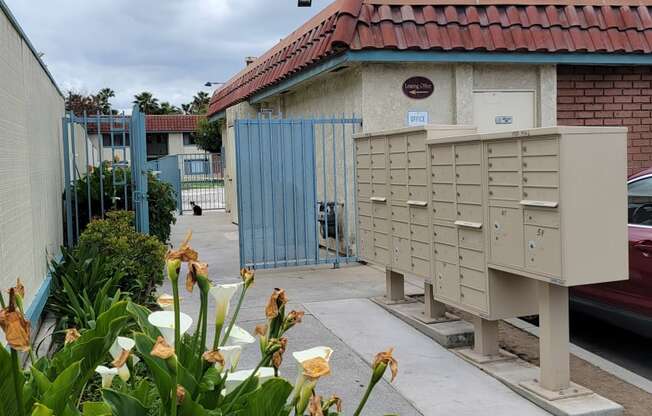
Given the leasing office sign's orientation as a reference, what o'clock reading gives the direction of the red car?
The red car is roughly at 11 o'clock from the leasing office sign.

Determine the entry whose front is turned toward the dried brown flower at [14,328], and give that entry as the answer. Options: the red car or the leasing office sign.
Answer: the leasing office sign

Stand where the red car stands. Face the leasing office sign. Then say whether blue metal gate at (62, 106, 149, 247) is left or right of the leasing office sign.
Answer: left

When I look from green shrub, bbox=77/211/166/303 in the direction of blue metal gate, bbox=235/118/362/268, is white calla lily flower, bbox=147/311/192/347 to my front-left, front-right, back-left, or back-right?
back-right

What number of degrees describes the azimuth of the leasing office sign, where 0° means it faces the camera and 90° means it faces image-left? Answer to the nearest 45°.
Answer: approximately 0°

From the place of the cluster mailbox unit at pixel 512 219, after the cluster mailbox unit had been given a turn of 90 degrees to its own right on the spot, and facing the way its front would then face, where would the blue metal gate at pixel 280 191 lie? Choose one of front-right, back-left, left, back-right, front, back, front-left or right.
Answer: front

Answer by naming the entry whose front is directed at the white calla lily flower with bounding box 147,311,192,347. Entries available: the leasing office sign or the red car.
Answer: the leasing office sign

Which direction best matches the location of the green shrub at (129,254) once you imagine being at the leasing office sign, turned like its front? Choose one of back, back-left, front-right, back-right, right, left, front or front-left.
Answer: front-right

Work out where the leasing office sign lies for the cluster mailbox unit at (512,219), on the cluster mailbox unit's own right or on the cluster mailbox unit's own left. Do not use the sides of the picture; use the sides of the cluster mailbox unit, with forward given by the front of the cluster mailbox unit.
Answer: on the cluster mailbox unit's own right

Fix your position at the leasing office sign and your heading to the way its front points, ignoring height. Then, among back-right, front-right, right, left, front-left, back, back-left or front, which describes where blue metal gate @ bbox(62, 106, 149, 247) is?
right
